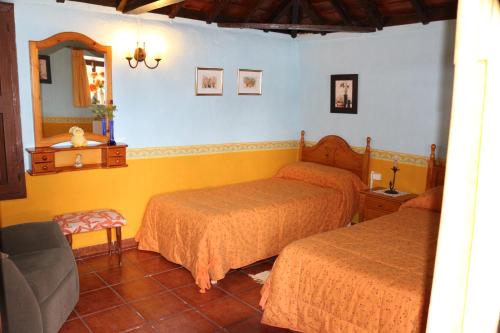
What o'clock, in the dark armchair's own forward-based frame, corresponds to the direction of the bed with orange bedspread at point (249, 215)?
The bed with orange bedspread is roughly at 10 o'clock from the dark armchair.

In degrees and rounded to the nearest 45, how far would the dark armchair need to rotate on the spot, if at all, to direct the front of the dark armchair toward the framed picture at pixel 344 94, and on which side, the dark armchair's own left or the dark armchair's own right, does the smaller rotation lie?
approximately 45° to the dark armchair's own left

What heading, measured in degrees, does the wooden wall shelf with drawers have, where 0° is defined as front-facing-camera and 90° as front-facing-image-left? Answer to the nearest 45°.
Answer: approximately 315°

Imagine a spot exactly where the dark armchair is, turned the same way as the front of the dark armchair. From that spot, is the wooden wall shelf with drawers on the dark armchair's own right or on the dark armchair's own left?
on the dark armchair's own left

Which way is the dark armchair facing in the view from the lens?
facing the viewer and to the right of the viewer

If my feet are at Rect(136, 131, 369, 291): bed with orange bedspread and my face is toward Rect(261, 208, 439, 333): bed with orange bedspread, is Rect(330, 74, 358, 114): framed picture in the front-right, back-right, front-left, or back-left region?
back-left

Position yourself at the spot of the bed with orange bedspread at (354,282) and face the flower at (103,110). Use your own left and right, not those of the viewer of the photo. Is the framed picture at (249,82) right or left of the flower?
right

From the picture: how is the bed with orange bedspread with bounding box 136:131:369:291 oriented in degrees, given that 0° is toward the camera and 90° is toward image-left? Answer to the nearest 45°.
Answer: approximately 45°

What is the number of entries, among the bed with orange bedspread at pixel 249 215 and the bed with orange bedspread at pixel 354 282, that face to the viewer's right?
0

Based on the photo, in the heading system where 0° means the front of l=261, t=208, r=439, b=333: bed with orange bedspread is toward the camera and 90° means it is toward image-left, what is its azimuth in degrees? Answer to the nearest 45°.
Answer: approximately 45°

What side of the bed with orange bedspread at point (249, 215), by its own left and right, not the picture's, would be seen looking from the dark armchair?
front
